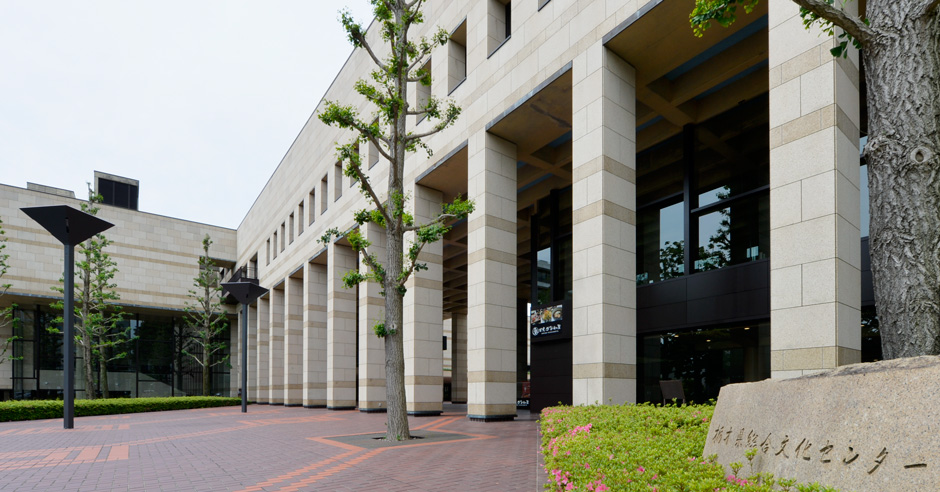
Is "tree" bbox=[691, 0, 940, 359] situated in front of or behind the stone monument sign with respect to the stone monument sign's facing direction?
behind

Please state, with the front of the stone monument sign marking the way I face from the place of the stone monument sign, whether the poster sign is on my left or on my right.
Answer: on my right

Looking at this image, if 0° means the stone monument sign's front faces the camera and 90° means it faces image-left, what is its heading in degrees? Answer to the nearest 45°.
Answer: approximately 45°

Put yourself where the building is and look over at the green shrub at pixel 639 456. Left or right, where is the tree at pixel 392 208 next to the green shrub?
right

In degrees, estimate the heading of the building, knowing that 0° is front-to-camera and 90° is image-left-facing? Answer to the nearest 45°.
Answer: approximately 45°

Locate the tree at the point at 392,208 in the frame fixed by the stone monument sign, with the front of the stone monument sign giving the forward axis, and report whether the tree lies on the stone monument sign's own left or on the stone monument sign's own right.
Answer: on the stone monument sign's own right
